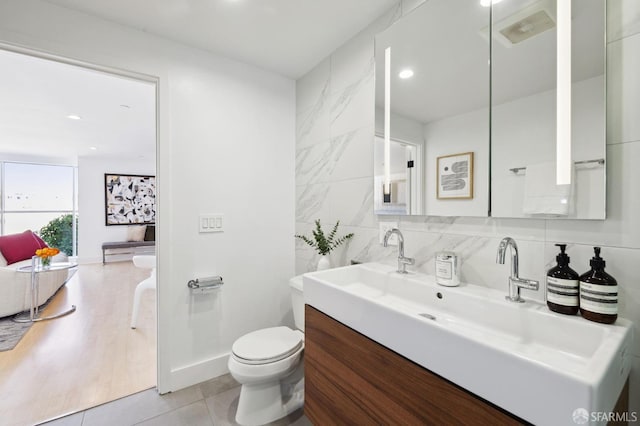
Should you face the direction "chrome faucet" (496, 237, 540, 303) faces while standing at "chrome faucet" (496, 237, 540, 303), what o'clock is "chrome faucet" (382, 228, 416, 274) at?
"chrome faucet" (382, 228, 416, 274) is roughly at 2 o'clock from "chrome faucet" (496, 237, 540, 303).

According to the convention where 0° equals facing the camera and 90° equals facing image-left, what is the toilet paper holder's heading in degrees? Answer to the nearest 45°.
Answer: approximately 0°

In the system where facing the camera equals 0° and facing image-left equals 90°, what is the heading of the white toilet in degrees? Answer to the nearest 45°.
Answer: approximately 45°

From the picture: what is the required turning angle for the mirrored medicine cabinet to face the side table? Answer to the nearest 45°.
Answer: approximately 45° to its right

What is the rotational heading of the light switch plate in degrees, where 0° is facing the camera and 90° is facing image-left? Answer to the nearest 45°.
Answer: approximately 0°

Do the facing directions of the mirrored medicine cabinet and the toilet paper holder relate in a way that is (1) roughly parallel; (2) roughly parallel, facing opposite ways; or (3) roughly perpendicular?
roughly perpendicular

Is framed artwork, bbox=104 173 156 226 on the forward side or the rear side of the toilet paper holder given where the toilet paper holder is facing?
on the rear side

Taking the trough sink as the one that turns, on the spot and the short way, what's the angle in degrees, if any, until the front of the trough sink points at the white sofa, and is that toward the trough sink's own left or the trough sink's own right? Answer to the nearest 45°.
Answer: approximately 45° to the trough sink's own right

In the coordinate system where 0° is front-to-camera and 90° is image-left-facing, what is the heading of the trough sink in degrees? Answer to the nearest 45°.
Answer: approximately 45°

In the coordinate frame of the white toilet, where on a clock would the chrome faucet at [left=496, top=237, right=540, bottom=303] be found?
The chrome faucet is roughly at 9 o'clock from the white toilet.
